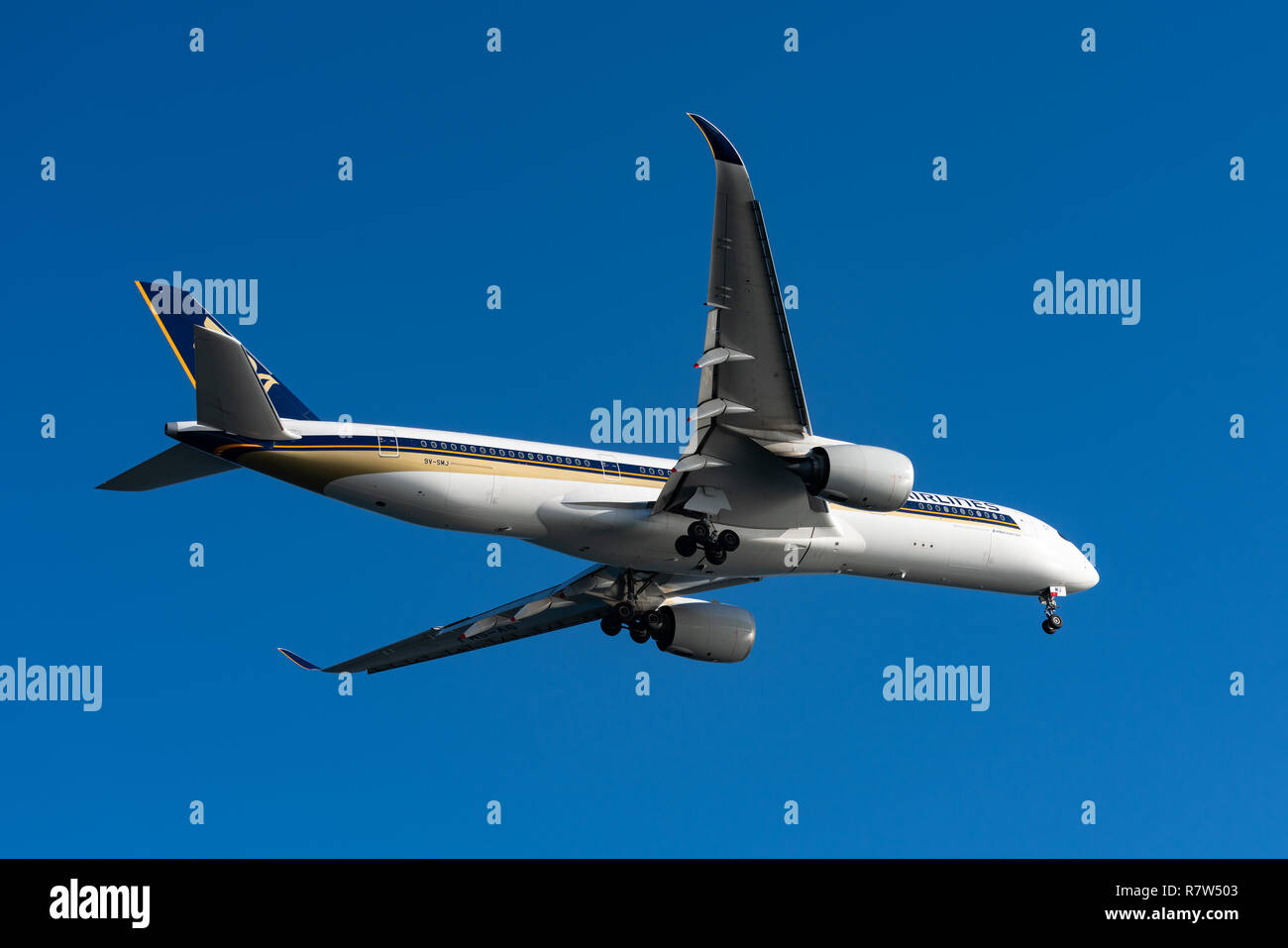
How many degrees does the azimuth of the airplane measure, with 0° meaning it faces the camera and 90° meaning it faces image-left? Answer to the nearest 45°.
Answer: approximately 225°
